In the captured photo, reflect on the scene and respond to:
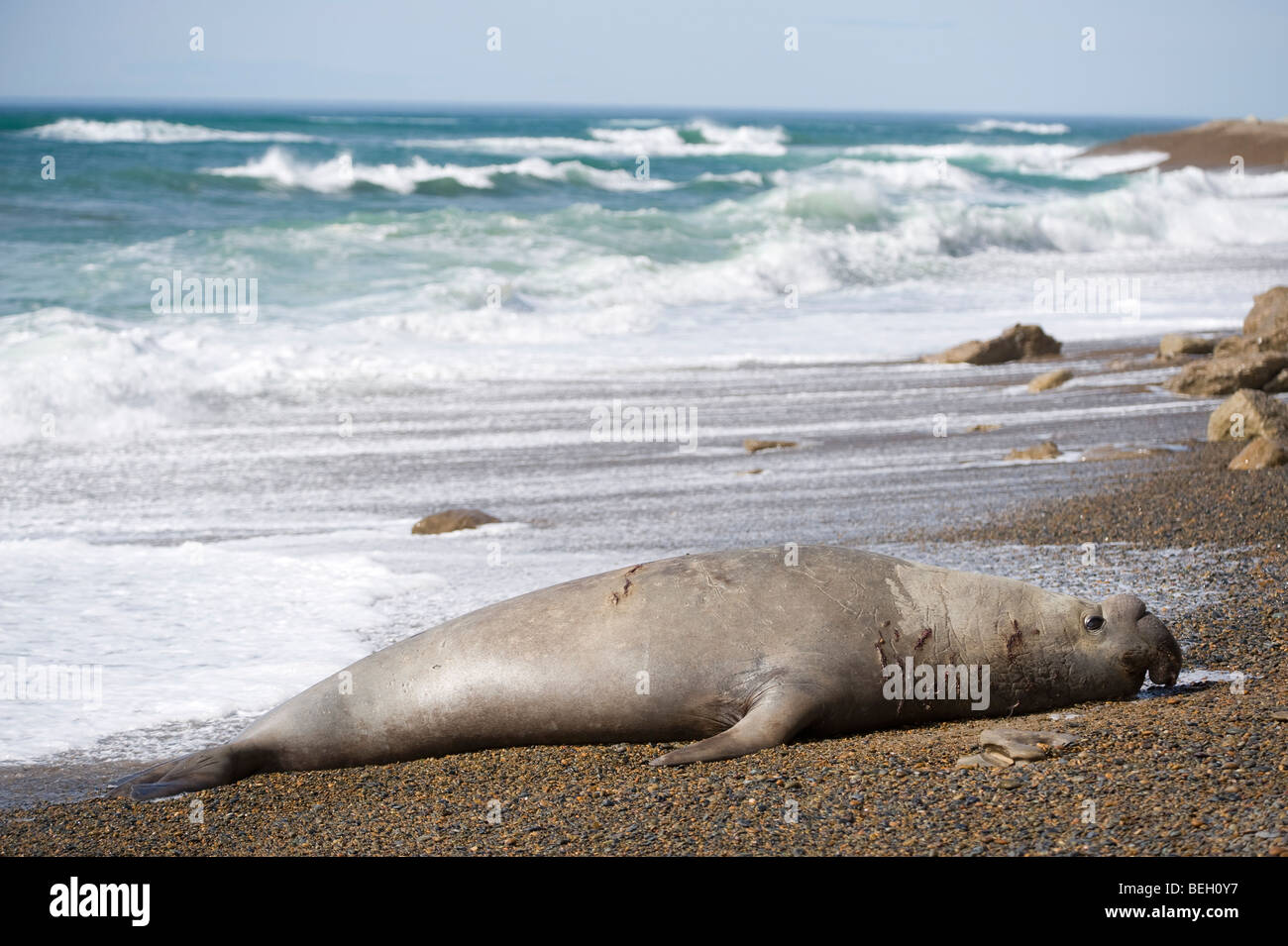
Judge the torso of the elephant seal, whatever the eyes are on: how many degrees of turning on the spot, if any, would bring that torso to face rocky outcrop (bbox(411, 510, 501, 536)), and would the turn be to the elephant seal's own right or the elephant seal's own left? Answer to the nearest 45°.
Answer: approximately 90° to the elephant seal's own left

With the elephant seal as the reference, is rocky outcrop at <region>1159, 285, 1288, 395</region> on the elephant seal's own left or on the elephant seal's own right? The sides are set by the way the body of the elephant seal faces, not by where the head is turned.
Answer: on the elephant seal's own left

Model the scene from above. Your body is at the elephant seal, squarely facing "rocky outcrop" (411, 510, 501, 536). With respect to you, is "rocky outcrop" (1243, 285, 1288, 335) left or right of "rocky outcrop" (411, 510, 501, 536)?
right

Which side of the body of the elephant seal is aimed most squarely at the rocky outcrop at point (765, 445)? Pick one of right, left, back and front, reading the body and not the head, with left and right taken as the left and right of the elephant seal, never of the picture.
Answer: left

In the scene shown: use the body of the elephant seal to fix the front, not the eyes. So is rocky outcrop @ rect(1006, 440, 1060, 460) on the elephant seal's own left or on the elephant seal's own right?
on the elephant seal's own left

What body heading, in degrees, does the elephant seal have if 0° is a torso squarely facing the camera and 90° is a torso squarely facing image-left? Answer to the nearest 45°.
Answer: approximately 270°

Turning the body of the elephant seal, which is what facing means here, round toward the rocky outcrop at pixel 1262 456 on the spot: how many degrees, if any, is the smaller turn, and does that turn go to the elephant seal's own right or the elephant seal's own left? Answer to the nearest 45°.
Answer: approximately 45° to the elephant seal's own left

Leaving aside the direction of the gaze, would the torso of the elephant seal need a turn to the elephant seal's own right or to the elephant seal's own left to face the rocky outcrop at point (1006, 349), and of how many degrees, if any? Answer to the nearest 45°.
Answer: approximately 90° to the elephant seal's own left
